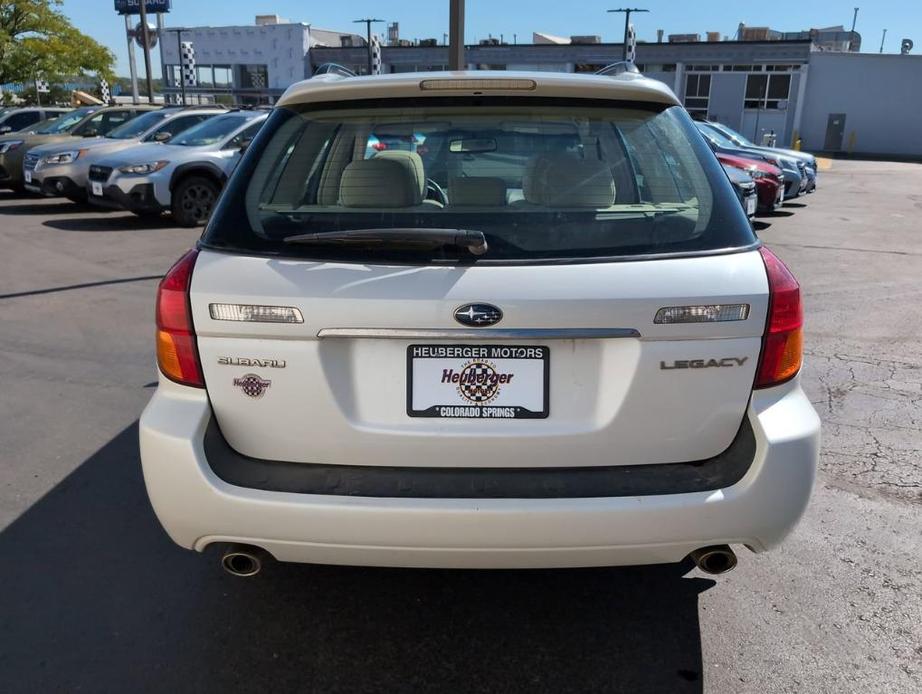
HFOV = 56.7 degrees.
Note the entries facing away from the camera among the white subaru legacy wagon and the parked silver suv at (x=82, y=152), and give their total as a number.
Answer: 1

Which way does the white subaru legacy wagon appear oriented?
away from the camera

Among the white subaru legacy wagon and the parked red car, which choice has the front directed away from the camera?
the white subaru legacy wagon

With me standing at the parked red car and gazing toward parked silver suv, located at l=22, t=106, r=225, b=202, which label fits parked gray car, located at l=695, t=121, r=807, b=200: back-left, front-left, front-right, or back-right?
back-right

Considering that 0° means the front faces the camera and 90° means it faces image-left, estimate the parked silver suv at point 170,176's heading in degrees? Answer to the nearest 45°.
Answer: approximately 45°
